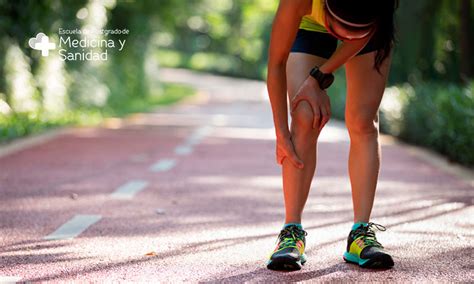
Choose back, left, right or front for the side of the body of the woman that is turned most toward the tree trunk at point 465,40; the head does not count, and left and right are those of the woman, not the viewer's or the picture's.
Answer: back

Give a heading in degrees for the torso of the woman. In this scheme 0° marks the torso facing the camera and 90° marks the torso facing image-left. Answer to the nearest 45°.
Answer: approximately 0°
